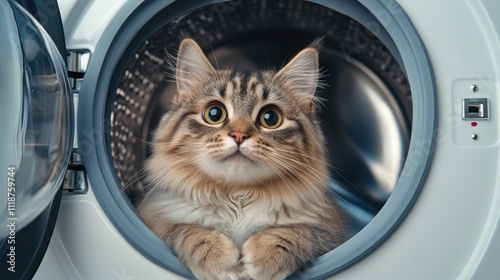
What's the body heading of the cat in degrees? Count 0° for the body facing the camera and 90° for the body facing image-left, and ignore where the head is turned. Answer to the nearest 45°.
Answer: approximately 0°

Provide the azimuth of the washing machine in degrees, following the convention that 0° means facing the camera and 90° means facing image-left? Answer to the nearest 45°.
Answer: approximately 0°
